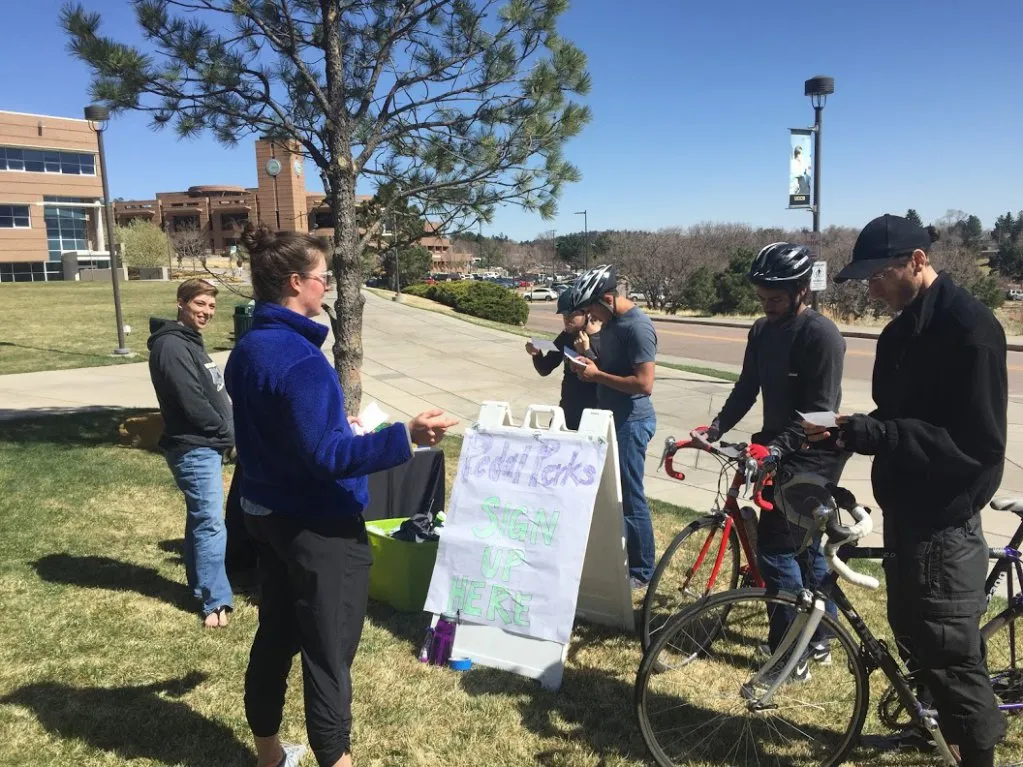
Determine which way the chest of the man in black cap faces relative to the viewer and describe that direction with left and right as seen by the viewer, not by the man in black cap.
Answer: facing to the left of the viewer

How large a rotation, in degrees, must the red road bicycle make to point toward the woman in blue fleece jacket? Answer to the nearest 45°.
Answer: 0° — it already faces them

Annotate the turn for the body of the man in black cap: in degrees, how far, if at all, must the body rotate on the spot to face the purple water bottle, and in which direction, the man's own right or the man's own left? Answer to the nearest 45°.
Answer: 0° — they already face it

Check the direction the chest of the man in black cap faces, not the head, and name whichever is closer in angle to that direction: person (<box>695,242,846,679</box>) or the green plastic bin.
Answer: the green plastic bin

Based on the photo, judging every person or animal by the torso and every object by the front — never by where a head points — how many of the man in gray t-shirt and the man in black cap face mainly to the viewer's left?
2

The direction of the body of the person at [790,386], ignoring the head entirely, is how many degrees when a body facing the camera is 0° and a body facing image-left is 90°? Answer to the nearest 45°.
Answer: approximately 45°

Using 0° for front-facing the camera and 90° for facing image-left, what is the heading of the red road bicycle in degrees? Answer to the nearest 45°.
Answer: approximately 45°

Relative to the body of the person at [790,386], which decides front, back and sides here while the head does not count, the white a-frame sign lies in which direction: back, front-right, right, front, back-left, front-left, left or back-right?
front-right

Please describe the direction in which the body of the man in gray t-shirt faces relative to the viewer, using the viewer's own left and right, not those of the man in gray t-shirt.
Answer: facing to the left of the viewer

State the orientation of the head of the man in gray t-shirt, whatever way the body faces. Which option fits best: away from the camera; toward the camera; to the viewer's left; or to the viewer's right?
to the viewer's left
